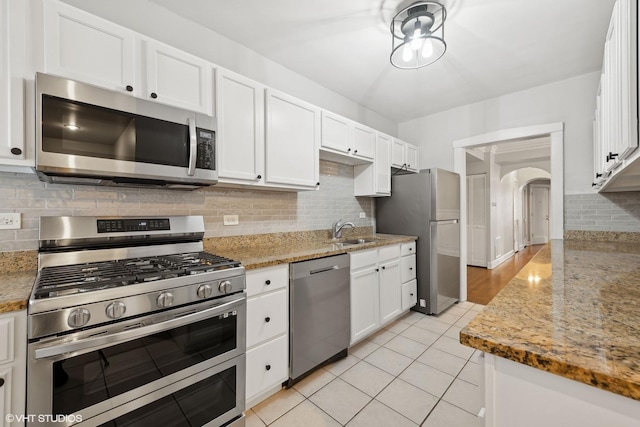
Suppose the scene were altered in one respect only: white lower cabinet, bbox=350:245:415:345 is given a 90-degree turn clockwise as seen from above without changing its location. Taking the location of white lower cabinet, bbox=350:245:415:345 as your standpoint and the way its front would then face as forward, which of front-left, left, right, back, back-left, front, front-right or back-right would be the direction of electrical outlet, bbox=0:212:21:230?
front

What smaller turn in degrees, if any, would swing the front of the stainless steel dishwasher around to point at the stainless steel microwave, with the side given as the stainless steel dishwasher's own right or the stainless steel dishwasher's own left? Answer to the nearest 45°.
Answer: approximately 90° to the stainless steel dishwasher's own right

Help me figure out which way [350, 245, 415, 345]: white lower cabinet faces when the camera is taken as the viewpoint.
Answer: facing the viewer and to the right of the viewer

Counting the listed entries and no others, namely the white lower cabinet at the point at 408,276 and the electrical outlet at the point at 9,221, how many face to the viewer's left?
0

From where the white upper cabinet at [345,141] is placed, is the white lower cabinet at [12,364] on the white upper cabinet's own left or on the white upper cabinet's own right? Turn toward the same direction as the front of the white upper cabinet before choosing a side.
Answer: on the white upper cabinet's own right

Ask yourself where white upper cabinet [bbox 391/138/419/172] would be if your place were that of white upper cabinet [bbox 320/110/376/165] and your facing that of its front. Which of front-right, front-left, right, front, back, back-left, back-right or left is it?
left

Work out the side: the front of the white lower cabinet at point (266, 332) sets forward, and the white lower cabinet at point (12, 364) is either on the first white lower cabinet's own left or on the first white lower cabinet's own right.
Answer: on the first white lower cabinet's own right

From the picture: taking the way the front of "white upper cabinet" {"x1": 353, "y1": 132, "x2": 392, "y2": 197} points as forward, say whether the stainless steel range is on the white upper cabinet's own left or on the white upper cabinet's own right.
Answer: on the white upper cabinet's own right

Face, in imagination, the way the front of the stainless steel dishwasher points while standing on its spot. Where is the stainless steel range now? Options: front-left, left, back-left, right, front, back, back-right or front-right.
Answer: right
